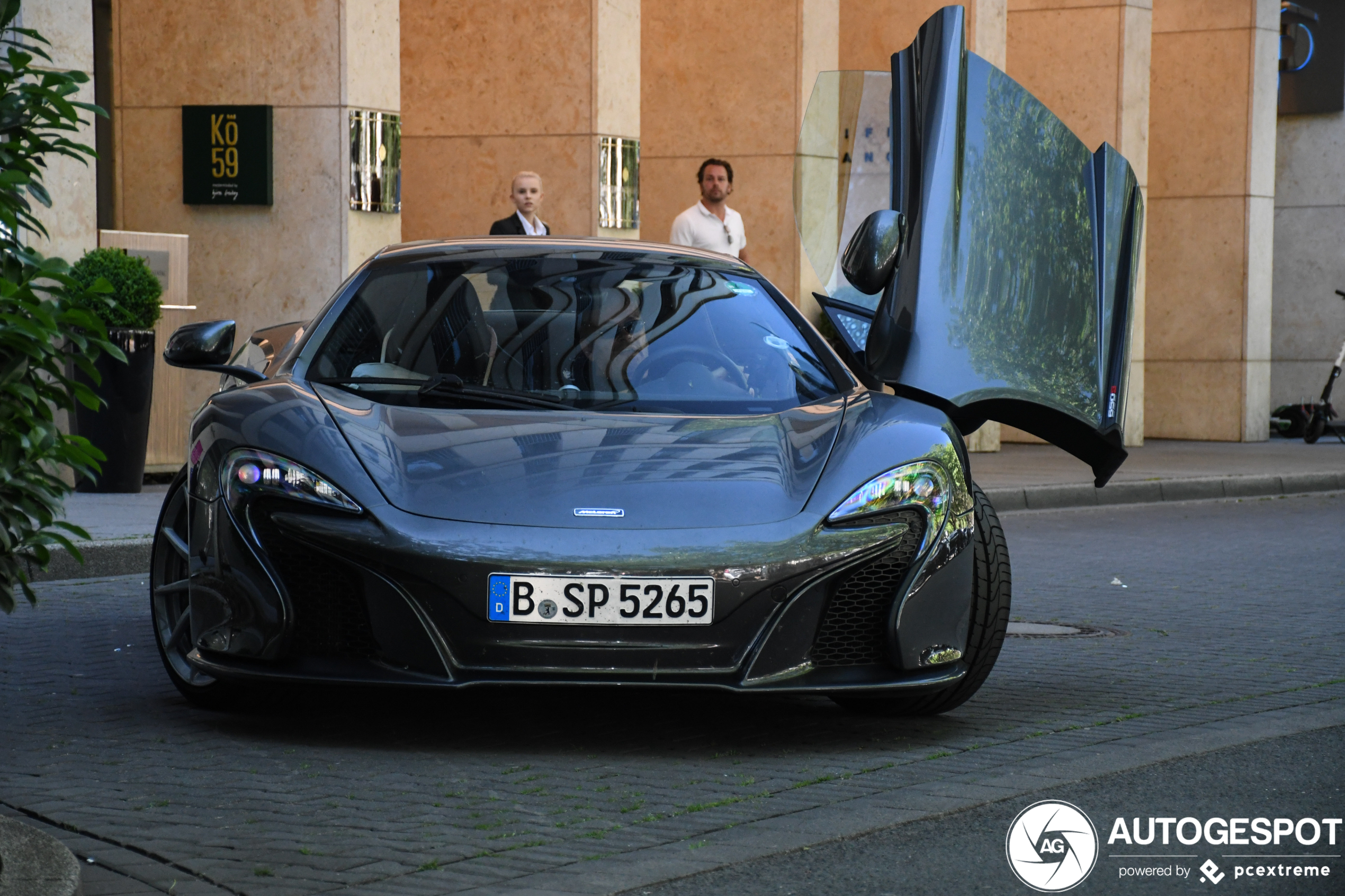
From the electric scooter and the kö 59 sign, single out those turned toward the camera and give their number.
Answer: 1

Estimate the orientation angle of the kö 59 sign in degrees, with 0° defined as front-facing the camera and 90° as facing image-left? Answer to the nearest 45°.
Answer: approximately 0°

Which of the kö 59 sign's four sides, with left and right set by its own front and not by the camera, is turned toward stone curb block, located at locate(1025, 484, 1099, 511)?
left

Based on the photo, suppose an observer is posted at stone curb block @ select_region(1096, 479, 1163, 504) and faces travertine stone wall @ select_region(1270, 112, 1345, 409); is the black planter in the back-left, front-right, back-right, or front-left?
back-left

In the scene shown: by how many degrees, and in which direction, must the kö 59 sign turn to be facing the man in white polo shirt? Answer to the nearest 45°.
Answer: approximately 45° to its left

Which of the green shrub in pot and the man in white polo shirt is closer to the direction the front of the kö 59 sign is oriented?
the green shrub in pot

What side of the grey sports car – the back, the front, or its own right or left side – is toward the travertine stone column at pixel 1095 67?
back
